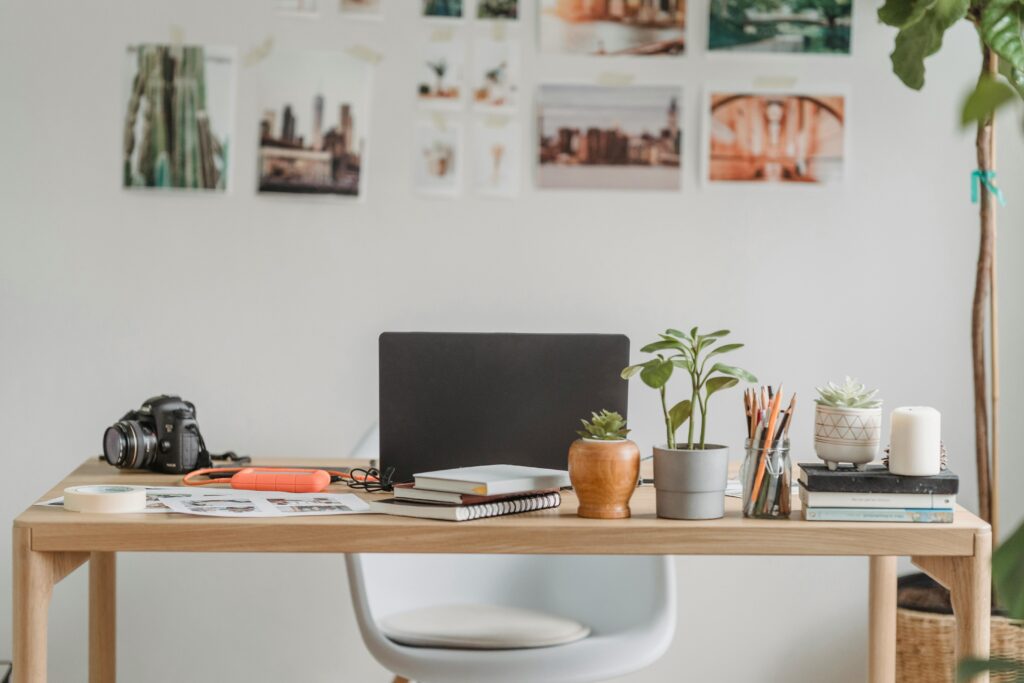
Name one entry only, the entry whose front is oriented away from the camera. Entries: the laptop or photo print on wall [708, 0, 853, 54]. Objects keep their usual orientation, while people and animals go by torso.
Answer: the laptop

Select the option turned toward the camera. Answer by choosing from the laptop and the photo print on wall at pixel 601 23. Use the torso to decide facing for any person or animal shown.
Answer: the photo print on wall

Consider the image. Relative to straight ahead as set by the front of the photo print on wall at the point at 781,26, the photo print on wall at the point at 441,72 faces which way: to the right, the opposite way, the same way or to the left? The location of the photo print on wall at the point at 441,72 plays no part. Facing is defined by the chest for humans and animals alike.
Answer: the same way

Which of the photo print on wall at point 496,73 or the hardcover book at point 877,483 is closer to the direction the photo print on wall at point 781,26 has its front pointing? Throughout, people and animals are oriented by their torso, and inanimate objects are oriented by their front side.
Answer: the hardcover book

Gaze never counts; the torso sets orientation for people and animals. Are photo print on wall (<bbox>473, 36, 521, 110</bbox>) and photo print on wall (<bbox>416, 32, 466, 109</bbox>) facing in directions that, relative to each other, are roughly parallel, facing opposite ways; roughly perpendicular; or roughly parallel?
roughly parallel

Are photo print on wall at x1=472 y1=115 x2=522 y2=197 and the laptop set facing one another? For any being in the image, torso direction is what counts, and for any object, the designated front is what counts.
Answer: yes

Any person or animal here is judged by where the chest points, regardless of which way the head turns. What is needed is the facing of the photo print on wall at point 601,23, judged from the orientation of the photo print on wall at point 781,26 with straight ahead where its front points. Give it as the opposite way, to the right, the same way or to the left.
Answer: the same way

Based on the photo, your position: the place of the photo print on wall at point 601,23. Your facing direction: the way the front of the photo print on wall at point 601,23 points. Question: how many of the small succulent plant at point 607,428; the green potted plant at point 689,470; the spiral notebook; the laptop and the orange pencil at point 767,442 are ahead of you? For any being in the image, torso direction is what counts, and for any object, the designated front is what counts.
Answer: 5

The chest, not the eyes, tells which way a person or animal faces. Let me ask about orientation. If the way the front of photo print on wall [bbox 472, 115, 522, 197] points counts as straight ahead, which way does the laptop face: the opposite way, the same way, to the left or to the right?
the opposite way

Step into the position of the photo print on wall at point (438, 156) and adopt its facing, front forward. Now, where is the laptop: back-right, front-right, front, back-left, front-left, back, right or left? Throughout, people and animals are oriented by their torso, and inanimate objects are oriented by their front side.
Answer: front

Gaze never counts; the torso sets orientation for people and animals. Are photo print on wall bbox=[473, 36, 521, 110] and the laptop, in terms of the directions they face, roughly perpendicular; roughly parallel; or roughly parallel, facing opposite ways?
roughly parallel, facing opposite ways

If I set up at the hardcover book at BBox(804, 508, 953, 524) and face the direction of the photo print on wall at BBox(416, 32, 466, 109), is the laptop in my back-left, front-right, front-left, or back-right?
front-left

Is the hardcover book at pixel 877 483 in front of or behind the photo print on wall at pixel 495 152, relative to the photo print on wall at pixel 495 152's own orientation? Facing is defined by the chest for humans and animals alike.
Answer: in front

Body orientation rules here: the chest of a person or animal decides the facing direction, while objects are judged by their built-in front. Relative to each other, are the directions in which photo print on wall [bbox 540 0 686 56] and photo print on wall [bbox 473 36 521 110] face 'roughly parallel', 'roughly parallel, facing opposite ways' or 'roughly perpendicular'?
roughly parallel

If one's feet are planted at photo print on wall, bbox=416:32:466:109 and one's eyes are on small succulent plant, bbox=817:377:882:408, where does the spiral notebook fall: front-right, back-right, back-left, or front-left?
front-right

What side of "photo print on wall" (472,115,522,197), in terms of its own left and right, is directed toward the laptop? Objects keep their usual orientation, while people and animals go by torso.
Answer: front

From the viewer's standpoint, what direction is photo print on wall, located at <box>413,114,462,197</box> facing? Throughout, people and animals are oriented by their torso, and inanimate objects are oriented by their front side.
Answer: toward the camera

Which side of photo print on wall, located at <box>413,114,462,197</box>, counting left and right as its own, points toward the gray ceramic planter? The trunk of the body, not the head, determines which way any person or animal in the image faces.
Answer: front

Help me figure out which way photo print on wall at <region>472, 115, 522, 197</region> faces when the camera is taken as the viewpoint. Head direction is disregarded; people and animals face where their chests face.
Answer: facing the viewer

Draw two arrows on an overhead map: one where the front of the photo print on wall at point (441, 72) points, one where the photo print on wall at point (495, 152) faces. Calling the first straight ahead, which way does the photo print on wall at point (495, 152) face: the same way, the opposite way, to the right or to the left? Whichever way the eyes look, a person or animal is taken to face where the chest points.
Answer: the same way

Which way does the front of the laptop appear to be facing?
away from the camera

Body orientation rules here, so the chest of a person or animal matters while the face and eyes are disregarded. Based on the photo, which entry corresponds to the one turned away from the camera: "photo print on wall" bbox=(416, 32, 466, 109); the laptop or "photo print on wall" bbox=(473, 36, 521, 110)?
the laptop
